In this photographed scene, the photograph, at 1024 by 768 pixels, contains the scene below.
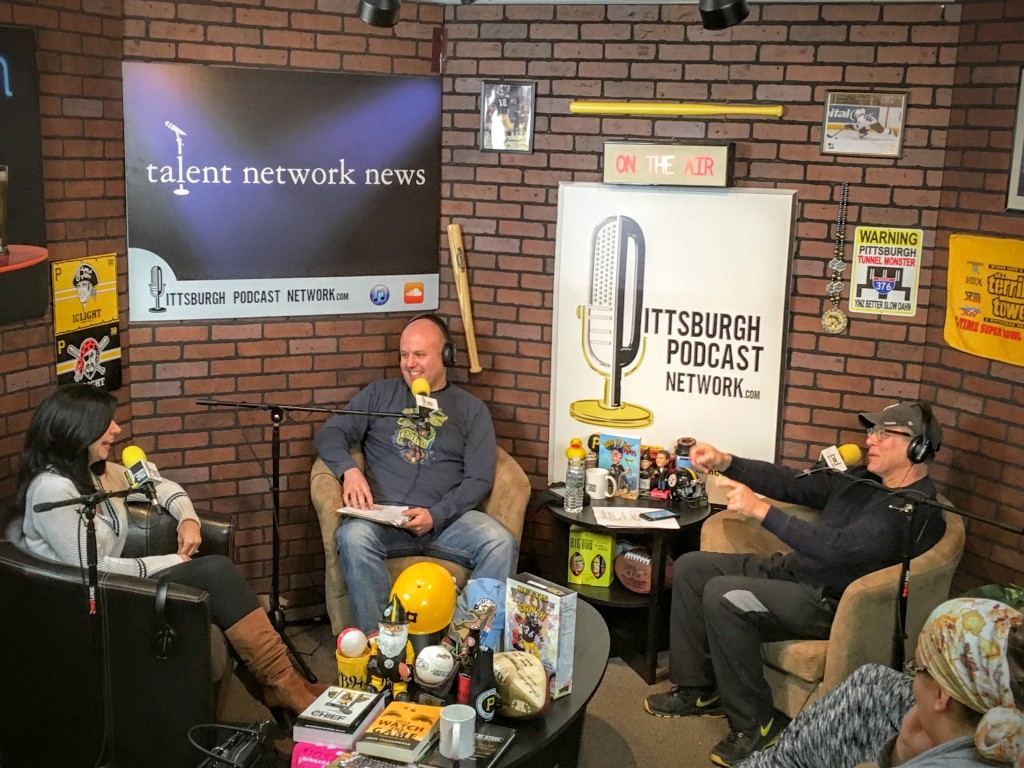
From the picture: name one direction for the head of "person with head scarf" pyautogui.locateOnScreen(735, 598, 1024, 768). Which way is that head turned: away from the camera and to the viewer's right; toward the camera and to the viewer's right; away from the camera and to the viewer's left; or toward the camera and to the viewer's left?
away from the camera and to the viewer's left

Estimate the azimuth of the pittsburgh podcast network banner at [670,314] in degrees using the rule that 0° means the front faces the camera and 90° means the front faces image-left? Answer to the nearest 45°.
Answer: approximately 0°

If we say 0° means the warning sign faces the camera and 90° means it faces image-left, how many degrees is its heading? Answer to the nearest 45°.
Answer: approximately 0°

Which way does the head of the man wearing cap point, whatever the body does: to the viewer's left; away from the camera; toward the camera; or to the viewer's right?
to the viewer's left

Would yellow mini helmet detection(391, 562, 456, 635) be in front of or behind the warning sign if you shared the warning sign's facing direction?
in front

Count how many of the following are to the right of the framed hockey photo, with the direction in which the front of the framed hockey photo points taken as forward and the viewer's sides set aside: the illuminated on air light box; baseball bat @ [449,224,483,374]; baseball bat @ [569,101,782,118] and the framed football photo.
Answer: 4

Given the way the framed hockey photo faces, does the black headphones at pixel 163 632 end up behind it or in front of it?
in front

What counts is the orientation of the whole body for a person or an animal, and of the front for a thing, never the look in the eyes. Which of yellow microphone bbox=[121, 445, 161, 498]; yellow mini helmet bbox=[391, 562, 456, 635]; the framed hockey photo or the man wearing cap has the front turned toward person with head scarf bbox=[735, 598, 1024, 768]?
the framed hockey photo

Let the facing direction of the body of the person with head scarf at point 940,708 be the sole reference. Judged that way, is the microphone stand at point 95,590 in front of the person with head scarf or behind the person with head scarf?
in front

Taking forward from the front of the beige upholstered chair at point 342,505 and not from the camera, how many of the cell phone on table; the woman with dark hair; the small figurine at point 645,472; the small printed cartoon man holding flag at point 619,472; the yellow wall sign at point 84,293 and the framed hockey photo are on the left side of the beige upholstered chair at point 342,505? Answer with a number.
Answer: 4

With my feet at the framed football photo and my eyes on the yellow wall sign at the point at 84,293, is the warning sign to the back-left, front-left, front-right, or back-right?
back-left

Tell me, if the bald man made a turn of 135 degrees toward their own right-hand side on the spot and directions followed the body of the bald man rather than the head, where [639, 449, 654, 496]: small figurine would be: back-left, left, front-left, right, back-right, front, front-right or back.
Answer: back-right

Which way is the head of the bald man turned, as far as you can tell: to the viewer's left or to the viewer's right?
to the viewer's left

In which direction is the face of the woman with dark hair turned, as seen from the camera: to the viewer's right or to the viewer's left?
to the viewer's right

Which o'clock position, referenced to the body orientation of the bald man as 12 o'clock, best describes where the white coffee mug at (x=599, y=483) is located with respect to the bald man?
The white coffee mug is roughly at 9 o'clock from the bald man.
